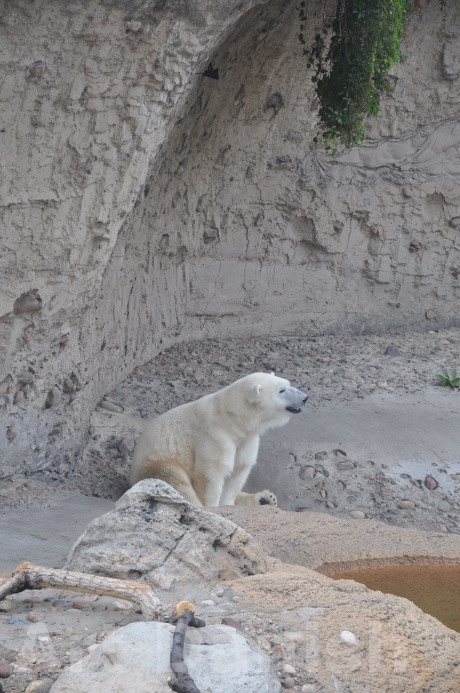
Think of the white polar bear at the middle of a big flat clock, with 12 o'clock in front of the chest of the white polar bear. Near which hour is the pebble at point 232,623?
The pebble is roughly at 3 o'clock from the white polar bear.

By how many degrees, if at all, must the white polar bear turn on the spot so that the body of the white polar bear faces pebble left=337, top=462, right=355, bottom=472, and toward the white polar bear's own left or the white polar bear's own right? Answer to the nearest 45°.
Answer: approximately 45° to the white polar bear's own left

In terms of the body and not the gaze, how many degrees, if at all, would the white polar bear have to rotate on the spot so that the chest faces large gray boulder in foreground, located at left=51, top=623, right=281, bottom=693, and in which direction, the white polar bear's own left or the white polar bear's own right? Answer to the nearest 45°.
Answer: approximately 90° to the white polar bear's own right

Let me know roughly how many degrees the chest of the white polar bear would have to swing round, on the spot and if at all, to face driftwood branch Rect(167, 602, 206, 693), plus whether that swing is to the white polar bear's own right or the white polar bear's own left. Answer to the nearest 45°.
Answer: approximately 90° to the white polar bear's own right

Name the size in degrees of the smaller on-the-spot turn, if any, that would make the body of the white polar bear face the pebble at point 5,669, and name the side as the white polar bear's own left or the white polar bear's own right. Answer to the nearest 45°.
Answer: approximately 90° to the white polar bear's own right

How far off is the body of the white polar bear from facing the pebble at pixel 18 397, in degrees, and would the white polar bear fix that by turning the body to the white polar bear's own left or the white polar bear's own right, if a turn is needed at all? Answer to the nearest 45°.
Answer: approximately 180°

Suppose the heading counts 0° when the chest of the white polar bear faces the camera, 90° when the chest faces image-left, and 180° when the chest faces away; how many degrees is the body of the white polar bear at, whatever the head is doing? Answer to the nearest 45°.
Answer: approximately 270°

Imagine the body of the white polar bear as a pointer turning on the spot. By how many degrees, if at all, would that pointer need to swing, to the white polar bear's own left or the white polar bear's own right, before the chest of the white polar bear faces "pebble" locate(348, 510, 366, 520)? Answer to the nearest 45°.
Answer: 0° — it already faces it

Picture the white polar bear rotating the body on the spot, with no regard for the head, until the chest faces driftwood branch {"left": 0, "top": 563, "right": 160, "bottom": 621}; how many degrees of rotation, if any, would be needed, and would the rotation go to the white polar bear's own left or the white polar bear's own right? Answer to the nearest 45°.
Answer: approximately 90° to the white polar bear's own right

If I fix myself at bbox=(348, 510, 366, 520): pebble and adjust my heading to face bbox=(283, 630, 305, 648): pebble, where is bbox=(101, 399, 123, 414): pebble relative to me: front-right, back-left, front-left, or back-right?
back-right

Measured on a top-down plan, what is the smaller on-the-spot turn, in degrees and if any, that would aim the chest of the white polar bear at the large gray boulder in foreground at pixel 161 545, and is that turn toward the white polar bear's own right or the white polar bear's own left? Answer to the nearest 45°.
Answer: approximately 90° to the white polar bear's own right

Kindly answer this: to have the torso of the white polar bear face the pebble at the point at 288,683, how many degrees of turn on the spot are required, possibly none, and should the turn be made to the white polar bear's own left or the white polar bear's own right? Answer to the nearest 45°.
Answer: approximately 90° to the white polar bear's own right

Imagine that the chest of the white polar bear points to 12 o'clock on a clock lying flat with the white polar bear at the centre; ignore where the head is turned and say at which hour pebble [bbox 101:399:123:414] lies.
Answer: The pebble is roughly at 8 o'clock from the white polar bear.

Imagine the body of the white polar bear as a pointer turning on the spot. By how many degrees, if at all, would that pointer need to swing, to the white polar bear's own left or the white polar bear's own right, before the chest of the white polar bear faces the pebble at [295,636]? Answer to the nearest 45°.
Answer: approximately 90° to the white polar bear's own right

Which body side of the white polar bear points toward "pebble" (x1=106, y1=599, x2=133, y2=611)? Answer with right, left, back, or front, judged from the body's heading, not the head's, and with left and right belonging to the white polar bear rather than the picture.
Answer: right
